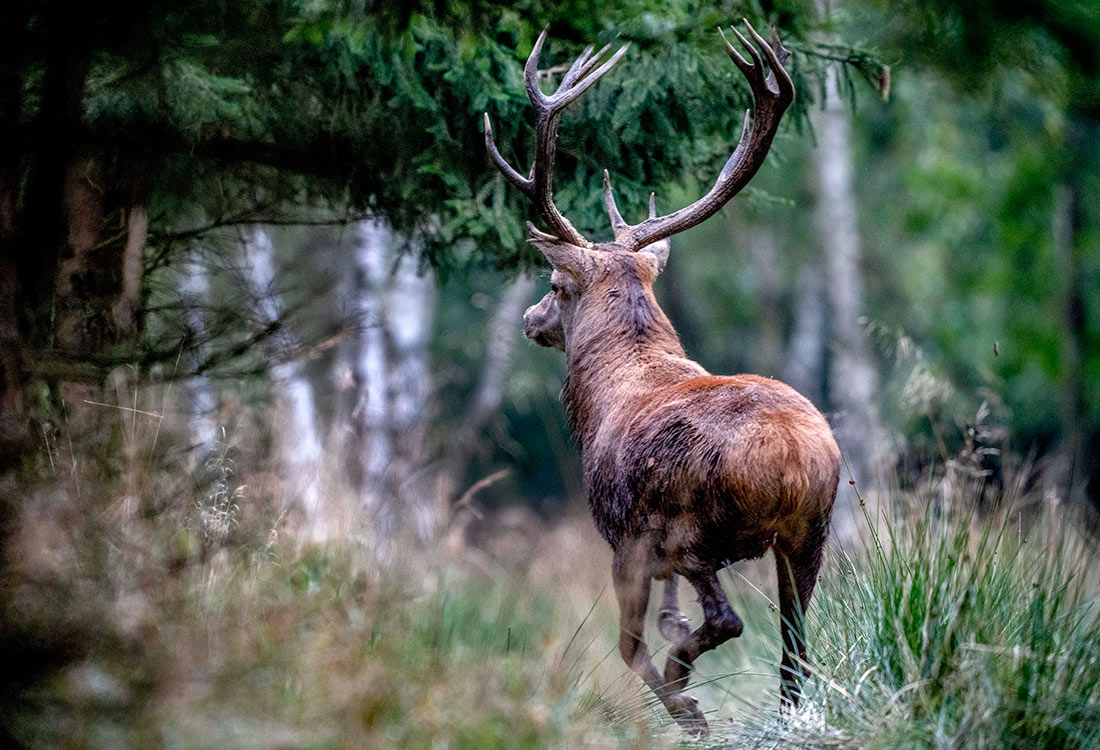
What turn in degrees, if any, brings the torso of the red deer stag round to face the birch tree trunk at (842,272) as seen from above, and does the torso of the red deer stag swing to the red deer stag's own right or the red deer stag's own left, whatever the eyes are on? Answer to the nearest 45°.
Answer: approximately 45° to the red deer stag's own right

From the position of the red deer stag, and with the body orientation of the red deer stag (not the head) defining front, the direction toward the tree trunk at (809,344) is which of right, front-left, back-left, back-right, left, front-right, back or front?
front-right

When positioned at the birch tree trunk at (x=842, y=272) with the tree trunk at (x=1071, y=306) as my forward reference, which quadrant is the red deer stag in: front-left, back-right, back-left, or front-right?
back-right

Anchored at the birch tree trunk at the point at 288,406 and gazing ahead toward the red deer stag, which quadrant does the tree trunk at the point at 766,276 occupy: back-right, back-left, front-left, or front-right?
back-left

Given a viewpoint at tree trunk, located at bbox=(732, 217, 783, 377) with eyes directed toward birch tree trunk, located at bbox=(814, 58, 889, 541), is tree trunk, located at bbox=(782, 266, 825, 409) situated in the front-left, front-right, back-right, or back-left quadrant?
front-left

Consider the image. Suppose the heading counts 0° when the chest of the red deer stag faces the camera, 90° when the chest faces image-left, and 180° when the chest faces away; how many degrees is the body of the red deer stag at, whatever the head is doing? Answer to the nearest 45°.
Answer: approximately 135°

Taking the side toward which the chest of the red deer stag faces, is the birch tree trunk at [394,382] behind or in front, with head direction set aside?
in front

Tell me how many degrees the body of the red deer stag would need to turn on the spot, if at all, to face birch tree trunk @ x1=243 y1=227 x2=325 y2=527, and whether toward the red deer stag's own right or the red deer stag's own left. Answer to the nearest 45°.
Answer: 0° — it already faces it

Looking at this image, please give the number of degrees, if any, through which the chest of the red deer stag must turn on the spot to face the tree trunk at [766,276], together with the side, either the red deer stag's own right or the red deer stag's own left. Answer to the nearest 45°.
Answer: approximately 45° to the red deer stag's own right

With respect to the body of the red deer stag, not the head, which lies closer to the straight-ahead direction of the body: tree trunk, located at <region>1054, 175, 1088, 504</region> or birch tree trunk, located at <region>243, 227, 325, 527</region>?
the birch tree trunk
